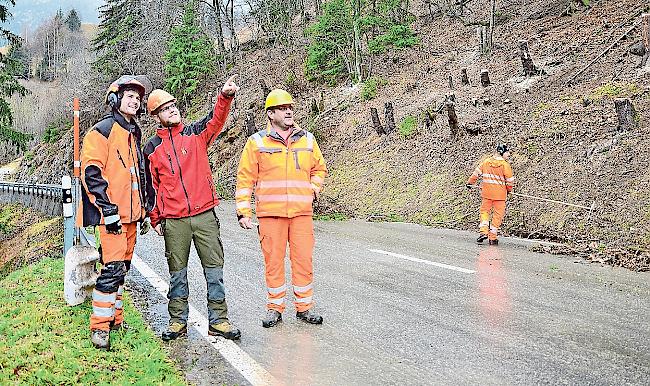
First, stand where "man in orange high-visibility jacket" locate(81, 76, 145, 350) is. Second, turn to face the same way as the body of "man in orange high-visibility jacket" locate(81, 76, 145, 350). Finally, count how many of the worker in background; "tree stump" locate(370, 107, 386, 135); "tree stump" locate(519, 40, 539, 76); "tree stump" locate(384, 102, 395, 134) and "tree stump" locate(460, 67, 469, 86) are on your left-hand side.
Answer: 5

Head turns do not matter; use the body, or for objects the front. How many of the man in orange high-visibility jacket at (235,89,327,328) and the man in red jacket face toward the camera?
2

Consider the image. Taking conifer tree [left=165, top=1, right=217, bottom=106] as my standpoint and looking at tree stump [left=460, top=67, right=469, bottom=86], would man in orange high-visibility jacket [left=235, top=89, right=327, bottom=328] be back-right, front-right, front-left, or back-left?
front-right

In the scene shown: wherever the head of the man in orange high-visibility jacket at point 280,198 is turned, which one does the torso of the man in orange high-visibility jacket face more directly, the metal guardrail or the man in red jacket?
the man in red jacket

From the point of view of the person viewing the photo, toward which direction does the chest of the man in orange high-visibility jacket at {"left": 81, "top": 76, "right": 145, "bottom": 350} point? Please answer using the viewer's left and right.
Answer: facing the viewer and to the right of the viewer

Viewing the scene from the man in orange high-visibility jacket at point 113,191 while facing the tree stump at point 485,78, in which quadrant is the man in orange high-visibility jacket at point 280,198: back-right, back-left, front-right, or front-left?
front-right

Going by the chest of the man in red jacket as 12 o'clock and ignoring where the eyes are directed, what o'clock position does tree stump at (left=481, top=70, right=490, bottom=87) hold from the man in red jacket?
The tree stump is roughly at 7 o'clock from the man in red jacket.

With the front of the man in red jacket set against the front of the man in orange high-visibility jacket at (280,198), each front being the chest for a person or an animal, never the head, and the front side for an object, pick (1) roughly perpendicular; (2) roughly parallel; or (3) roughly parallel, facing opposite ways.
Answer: roughly parallel

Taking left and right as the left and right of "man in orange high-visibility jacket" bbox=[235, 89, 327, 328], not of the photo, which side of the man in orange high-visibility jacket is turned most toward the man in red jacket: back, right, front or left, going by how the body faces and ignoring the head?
right

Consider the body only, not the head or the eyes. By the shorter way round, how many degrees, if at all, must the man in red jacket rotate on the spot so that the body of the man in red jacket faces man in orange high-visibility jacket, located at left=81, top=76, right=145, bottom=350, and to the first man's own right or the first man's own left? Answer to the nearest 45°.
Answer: approximately 90° to the first man's own right

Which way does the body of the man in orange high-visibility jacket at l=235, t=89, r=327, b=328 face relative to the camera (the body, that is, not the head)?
toward the camera

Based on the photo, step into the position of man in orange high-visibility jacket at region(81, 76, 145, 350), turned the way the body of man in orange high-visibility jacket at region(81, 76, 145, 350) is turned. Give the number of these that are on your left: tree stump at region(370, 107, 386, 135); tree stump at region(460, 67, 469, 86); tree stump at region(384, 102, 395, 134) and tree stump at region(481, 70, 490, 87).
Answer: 4
